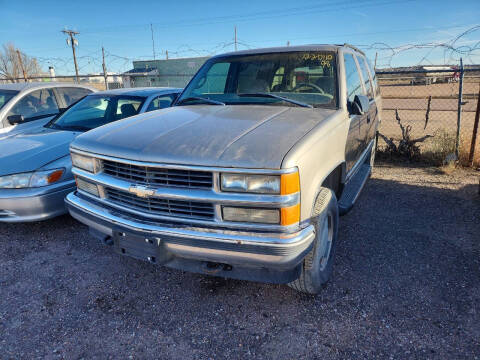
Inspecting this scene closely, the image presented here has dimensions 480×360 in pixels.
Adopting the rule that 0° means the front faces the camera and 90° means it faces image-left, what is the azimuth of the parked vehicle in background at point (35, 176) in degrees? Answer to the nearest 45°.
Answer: approximately 45°

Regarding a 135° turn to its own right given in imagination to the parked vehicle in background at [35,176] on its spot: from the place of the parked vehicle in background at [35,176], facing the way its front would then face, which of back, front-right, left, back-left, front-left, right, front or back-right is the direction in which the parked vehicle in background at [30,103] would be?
front
